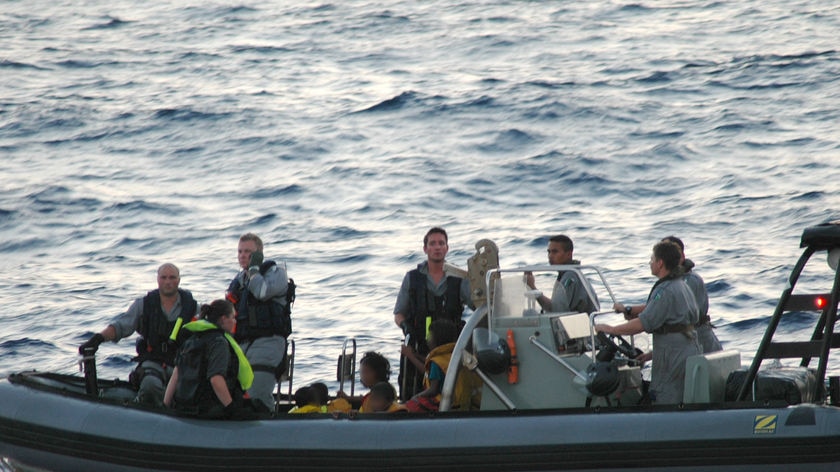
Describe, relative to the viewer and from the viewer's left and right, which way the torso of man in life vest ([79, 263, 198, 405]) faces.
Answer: facing the viewer

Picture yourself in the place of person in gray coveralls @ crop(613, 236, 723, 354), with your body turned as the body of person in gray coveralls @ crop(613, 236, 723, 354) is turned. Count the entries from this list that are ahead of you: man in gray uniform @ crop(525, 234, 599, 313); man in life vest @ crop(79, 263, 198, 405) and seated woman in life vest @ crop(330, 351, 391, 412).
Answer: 3

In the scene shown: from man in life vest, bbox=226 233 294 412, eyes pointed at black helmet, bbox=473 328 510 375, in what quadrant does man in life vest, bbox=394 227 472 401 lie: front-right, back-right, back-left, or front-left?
front-left

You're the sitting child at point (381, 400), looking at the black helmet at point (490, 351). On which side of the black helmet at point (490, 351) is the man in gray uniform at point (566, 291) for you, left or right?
left

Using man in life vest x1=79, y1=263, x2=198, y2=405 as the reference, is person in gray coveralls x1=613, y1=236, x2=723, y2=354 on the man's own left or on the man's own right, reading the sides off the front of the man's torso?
on the man's own left

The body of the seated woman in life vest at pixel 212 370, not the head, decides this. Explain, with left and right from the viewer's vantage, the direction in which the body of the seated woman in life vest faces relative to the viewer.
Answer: facing away from the viewer and to the right of the viewer

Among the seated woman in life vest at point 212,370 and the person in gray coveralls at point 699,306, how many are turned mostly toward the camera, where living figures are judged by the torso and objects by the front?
0

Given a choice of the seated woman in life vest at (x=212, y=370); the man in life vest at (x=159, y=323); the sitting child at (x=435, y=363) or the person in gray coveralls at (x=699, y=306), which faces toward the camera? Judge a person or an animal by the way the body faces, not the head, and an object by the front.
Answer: the man in life vest

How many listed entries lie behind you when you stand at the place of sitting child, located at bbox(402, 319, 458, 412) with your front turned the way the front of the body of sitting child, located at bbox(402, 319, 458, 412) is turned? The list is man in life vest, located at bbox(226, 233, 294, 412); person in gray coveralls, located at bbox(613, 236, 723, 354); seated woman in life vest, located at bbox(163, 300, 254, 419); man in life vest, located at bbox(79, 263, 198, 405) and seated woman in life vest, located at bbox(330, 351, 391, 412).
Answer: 1

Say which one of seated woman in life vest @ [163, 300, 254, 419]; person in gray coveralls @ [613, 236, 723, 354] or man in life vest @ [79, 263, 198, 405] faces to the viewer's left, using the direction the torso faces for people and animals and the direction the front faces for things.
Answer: the person in gray coveralls

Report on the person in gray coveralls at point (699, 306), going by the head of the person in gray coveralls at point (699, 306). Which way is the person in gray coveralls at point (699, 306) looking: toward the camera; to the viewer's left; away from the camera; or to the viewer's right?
to the viewer's left

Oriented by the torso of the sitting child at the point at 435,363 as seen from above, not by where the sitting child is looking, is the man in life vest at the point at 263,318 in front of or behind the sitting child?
in front

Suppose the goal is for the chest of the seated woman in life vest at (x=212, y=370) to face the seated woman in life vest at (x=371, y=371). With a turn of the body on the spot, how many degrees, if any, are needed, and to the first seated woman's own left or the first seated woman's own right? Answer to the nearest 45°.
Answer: approximately 45° to the first seated woman's own right

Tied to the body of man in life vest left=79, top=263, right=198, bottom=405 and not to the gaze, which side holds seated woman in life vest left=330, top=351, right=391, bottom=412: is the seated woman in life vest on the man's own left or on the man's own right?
on the man's own left

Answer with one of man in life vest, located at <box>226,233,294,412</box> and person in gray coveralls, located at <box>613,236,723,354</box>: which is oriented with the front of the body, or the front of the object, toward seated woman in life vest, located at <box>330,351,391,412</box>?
the person in gray coveralls

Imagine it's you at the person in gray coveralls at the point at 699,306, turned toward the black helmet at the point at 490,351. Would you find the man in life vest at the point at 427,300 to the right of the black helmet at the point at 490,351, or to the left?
right

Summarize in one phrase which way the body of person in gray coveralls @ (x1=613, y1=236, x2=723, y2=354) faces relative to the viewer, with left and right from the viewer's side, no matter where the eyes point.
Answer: facing to the left of the viewer
